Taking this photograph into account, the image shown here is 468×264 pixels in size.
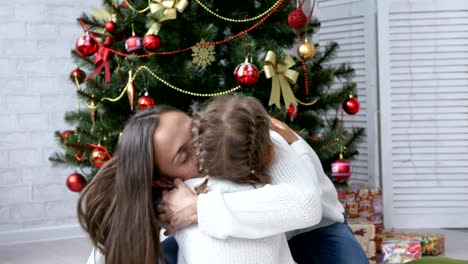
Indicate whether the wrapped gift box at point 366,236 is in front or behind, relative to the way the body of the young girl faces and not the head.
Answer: in front

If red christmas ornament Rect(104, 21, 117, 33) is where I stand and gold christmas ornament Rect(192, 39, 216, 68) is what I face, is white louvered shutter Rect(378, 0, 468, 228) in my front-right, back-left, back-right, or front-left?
front-left

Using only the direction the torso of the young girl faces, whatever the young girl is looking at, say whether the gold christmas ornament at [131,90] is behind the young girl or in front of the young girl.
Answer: in front

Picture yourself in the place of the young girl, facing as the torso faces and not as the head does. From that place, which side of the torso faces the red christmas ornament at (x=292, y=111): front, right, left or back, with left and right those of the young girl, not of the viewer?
front

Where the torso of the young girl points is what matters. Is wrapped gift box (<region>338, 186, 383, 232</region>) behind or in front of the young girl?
in front

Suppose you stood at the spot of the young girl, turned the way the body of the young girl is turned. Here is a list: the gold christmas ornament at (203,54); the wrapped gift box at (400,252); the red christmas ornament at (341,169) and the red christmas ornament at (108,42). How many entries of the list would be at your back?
0

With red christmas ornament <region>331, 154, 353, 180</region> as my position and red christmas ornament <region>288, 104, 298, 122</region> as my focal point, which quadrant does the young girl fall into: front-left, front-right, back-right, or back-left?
front-left

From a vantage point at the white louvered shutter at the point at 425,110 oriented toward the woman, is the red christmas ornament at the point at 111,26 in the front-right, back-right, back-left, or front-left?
front-right

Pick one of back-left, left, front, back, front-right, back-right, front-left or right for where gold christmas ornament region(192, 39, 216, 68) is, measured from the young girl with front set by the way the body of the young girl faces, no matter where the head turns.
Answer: front

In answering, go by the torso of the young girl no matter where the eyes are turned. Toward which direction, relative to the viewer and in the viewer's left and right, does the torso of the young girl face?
facing away from the viewer

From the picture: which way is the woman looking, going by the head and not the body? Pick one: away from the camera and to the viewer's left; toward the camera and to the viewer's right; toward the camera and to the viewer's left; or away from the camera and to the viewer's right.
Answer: toward the camera and to the viewer's right

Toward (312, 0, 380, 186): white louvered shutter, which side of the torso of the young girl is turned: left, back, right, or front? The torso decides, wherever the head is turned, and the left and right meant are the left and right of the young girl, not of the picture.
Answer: front
